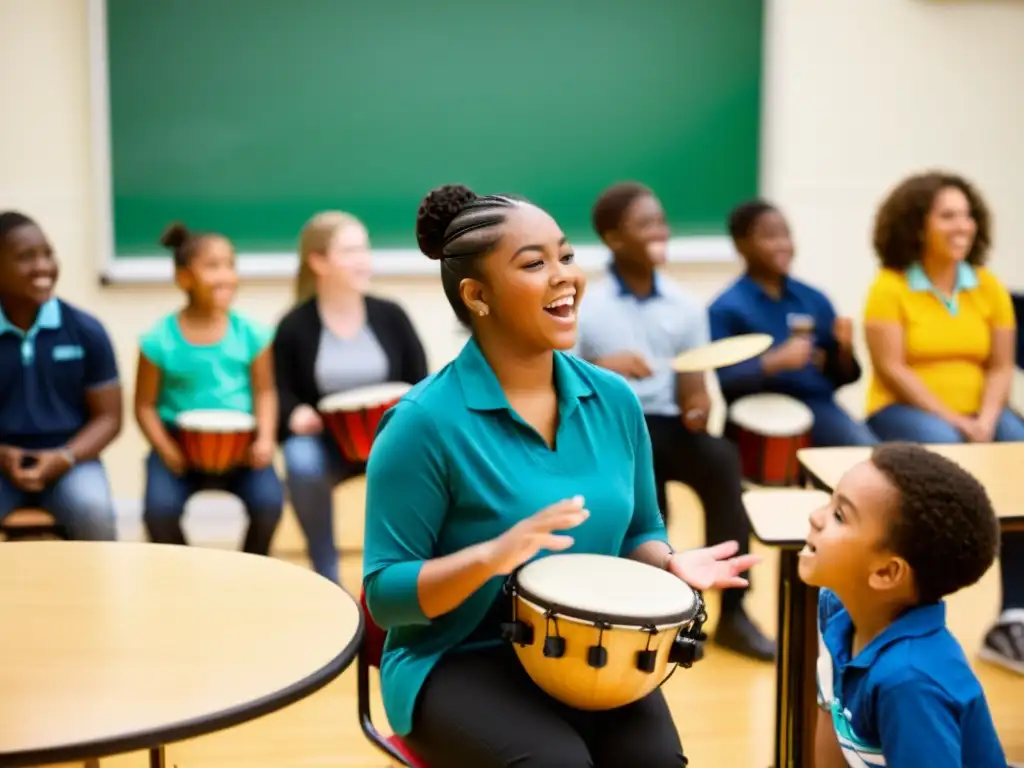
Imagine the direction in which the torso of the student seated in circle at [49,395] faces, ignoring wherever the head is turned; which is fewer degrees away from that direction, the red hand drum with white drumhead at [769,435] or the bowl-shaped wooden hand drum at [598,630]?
the bowl-shaped wooden hand drum

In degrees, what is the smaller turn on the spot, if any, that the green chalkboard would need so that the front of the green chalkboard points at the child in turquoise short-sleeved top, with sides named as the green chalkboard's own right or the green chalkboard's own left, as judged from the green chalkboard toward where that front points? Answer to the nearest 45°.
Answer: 0° — it already faces them

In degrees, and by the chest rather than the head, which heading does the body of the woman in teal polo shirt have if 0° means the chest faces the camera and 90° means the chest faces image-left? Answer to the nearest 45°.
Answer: approximately 315°

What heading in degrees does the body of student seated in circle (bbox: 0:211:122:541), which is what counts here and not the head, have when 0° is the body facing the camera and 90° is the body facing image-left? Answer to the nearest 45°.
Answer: approximately 0°

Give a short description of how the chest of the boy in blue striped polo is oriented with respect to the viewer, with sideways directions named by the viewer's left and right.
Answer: facing to the left of the viewer

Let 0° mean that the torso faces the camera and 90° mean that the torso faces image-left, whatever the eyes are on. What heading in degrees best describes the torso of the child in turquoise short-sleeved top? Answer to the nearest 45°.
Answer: approximately 0°

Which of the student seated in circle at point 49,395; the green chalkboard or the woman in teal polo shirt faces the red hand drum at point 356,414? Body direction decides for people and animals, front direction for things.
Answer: the green chalkboard

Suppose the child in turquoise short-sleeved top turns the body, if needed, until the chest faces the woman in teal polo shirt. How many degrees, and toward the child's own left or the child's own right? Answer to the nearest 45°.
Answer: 0° — they already face them

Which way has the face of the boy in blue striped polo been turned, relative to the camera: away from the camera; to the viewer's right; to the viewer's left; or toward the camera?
to the viewer's left

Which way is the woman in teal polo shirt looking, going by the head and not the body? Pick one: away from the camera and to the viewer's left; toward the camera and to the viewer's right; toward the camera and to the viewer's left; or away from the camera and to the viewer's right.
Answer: toward the camera and to the viewer's right

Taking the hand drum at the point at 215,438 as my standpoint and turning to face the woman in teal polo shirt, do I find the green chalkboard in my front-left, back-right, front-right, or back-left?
back-left

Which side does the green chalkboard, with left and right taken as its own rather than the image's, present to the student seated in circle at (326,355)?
front
